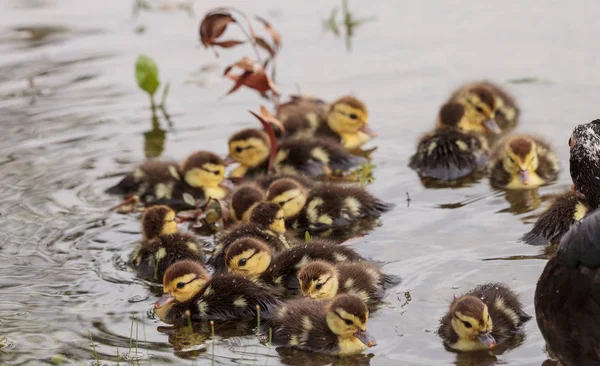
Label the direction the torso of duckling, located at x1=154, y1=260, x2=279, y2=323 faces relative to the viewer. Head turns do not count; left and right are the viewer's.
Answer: facing to the left of the viewer

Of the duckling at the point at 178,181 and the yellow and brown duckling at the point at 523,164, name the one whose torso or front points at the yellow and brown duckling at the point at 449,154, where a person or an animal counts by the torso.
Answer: the duckling

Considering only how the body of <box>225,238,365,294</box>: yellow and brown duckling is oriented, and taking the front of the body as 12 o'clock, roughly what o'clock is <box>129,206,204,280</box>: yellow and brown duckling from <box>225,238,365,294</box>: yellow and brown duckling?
<box>129,206,204,280</box>: yellow and brown duckling is roughly at 1 o'clock from <box>225,238,365,294</box>: yellow and brown duckling.

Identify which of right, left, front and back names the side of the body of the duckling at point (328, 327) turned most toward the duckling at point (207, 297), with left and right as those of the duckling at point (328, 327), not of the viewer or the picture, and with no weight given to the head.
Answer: back

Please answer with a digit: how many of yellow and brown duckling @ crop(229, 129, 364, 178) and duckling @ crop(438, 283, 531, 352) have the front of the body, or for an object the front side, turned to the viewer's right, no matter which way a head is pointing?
0

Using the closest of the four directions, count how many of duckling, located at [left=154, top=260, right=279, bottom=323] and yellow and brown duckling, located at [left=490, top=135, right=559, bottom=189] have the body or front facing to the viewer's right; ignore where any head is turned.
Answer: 0

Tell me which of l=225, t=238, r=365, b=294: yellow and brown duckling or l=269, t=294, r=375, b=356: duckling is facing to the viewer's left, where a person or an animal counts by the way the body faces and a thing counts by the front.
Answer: the yellow and brown duckling

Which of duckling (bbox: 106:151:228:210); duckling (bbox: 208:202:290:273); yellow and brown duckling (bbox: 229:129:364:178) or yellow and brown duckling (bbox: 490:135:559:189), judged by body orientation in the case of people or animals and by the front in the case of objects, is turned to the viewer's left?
yellow and brown duckling (bbox: 229:129:364:178)

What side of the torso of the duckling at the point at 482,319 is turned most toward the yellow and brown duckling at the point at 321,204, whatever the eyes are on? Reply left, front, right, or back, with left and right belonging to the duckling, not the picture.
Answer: right

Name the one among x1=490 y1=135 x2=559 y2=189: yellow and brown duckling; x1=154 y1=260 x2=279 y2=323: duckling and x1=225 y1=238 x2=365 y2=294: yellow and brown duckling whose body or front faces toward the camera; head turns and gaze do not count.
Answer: x1=490 y1=135 x2=559 y2=189: yellow and brown duckling

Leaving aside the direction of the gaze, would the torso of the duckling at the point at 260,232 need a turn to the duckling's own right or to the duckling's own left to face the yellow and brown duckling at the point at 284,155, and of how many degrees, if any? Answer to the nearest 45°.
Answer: approximately 45° to the duckling's own left

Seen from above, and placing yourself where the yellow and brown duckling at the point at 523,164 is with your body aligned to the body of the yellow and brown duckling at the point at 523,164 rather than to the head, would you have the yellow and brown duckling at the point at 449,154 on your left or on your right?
on your right

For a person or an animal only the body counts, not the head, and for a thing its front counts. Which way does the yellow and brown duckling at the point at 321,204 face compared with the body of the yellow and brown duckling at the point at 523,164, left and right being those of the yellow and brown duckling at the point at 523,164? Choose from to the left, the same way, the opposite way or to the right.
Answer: to the right

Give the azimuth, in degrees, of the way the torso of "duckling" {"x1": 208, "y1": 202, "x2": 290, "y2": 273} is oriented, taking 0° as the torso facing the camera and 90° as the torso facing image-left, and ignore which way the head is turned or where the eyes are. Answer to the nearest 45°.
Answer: approximately 225°

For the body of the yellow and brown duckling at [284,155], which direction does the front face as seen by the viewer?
to the viewer's left

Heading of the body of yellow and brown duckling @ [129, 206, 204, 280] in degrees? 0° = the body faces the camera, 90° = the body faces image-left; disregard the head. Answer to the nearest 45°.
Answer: approximately 225°
